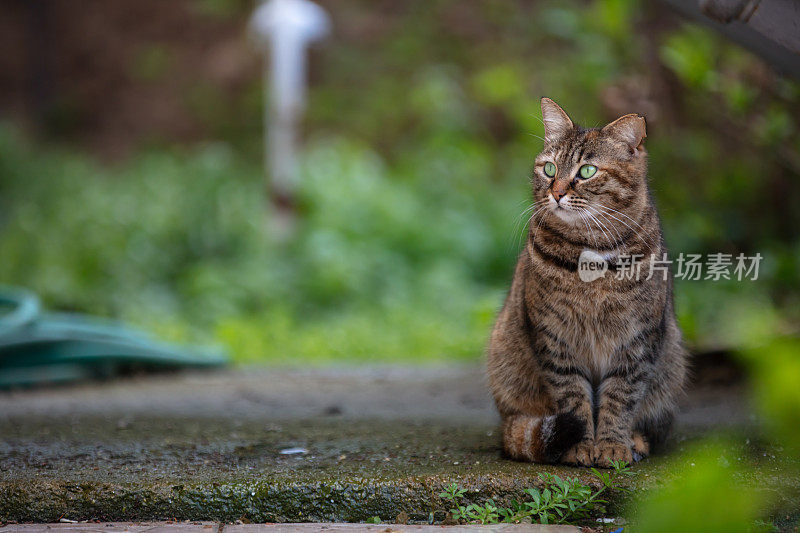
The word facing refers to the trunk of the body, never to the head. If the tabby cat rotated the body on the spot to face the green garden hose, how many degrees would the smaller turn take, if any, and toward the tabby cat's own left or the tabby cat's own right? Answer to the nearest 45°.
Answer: approximately 135° to the tabby cat's own right

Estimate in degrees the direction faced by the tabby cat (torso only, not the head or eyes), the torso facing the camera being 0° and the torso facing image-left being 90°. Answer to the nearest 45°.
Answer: approximately 0°
